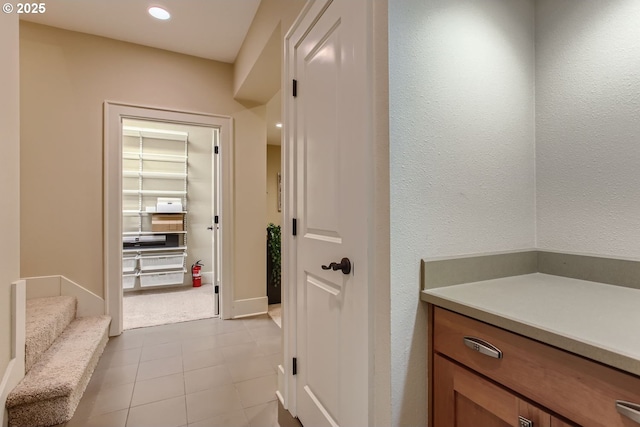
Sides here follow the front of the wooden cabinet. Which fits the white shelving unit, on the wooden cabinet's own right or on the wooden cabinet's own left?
on the wooden cabinet's own right

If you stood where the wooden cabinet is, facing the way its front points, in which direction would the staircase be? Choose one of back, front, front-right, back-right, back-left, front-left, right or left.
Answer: front-right

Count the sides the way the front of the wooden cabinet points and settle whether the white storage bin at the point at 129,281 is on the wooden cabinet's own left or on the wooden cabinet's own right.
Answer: on the wooden cabinet's own right

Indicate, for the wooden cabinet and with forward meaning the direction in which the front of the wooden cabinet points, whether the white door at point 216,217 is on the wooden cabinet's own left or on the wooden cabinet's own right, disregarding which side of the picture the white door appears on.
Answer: on the wooden cabinet's own right

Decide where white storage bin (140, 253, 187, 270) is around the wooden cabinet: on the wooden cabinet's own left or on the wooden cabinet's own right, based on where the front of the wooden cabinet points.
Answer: on the wooden cabinet's own right

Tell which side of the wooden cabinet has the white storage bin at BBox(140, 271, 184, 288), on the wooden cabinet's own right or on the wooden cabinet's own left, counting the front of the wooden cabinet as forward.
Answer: on the wooden cabinet's own right

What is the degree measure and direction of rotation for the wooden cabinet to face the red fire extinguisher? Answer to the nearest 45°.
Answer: approximately 90° to its right

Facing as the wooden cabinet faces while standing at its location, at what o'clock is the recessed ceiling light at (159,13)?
The recessed ceiling light is roughly at 2 o'clock from the wooden cabinet.

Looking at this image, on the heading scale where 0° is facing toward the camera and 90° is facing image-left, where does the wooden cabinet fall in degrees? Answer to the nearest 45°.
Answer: approximately 45°

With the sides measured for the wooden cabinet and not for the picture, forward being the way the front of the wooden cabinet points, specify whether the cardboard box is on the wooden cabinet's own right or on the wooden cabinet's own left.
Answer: on the wooden cabinet's own right
